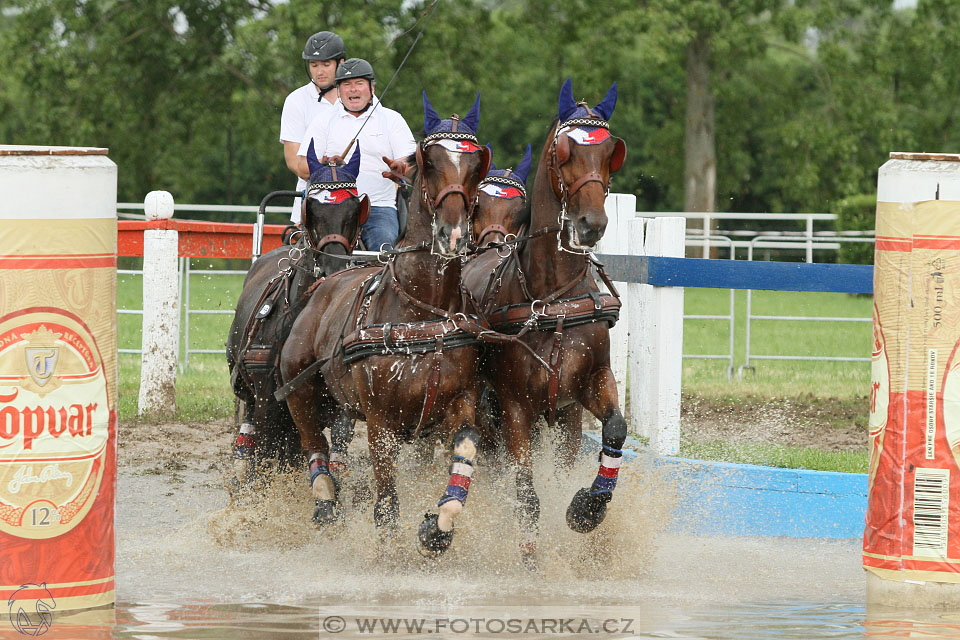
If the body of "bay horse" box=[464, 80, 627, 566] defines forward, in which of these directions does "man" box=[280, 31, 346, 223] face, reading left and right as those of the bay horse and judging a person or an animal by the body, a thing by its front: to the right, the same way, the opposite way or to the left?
the same way

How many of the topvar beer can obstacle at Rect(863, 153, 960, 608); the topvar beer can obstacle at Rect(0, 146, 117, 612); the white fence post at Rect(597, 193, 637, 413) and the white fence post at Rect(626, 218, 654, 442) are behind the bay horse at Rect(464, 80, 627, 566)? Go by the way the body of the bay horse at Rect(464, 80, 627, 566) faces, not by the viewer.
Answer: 2

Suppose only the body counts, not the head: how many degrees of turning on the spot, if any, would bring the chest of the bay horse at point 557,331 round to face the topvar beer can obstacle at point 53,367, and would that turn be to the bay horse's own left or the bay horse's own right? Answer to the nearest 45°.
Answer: approximately 45° to the bay horse's own right

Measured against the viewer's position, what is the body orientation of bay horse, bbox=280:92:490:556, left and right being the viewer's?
facing the viewer and to the right of the viewer

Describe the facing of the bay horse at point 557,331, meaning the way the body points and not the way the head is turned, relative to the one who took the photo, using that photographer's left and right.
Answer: facing the viewer

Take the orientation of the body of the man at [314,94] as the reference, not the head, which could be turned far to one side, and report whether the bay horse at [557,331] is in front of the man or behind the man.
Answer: in front

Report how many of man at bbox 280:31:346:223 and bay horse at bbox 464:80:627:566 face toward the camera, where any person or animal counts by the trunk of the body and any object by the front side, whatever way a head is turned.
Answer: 2

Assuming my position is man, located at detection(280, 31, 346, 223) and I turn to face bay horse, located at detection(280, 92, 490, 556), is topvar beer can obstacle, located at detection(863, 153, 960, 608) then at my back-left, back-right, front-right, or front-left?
front-left

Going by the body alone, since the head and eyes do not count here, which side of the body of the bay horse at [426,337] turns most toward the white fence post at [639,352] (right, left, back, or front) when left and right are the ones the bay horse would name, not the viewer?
left

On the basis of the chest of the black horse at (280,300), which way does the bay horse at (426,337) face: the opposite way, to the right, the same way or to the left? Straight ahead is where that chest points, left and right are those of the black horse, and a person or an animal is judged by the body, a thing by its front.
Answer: the same way

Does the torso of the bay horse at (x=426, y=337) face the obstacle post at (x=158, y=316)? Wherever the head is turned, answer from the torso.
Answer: no

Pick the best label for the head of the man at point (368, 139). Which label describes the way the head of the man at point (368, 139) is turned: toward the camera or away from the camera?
toward the camera

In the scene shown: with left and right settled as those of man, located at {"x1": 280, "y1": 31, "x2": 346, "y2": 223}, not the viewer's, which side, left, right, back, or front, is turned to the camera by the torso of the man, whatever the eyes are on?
front
